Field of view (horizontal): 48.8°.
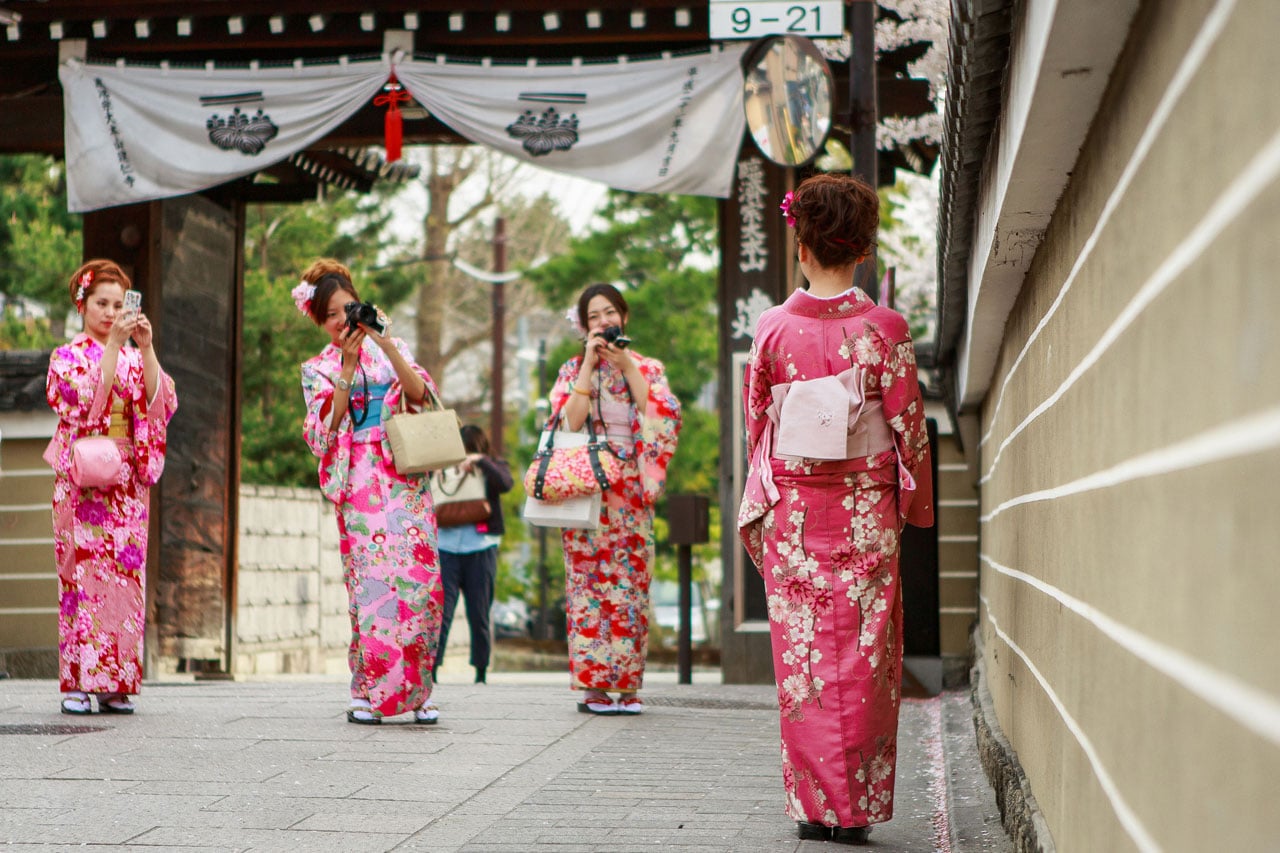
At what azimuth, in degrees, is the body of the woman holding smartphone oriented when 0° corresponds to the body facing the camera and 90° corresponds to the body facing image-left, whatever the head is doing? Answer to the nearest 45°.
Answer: approximately 315°

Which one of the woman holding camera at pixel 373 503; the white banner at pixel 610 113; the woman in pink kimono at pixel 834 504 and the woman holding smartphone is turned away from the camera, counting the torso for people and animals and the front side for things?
the woman in pink kimono

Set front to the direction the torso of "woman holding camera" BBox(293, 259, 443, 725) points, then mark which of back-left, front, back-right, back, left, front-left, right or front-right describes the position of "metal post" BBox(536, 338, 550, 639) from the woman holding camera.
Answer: back

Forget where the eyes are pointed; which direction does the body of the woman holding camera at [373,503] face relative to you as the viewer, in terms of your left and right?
facing the viewer

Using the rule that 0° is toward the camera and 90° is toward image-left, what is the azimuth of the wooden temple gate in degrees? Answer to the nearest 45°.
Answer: approximately 0°

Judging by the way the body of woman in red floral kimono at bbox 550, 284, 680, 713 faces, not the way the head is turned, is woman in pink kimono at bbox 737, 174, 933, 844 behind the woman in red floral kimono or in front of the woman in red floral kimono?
in front

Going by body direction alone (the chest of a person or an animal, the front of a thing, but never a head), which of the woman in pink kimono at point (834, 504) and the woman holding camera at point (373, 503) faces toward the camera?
the woman holding camera

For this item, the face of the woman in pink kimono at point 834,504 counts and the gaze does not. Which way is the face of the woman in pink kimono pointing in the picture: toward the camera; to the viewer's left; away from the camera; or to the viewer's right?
away from the camera

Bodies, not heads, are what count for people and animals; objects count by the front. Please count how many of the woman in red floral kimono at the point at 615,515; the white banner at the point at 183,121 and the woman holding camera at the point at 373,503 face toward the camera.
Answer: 3

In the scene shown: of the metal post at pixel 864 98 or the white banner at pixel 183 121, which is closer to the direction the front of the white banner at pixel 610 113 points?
the metal post

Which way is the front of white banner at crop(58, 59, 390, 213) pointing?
toward the camera

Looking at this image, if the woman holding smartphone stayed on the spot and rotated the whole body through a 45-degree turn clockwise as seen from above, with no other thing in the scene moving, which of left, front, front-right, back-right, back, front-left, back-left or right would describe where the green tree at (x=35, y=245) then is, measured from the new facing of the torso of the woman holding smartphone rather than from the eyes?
back

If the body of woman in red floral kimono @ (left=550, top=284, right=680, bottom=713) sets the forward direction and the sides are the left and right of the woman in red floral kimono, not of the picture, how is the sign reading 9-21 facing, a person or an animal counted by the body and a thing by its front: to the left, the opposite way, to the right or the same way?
the same way

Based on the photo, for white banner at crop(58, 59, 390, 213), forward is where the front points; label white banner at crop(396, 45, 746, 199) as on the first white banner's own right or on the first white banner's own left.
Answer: on the first white banner's own left

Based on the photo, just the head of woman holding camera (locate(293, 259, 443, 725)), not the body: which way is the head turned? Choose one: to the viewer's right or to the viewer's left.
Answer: to the viewer's right

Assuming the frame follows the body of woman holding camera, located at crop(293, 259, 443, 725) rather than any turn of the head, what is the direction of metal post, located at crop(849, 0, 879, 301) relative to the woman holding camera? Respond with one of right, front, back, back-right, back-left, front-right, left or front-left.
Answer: left
